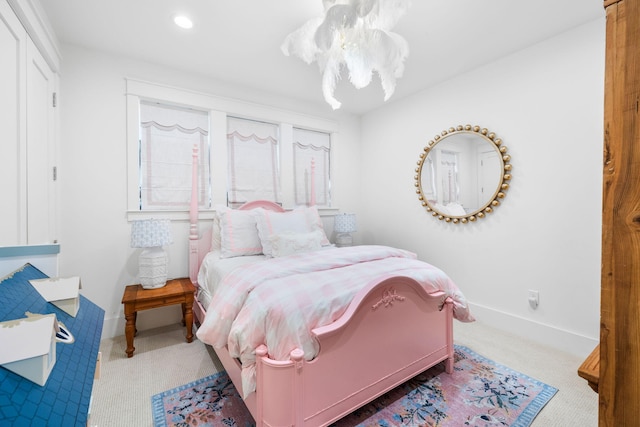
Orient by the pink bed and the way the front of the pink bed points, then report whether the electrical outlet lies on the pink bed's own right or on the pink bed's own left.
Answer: on the pink bed's own left

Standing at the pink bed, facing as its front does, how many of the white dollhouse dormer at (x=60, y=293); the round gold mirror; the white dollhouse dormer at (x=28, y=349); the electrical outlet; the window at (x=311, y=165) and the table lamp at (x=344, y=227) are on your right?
2

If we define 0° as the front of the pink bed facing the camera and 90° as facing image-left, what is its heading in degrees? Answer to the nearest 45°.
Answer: approximately 315°

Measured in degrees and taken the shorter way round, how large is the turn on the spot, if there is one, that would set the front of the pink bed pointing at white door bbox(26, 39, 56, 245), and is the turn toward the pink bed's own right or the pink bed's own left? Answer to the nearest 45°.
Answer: approximately 135° to the pink bed's own right

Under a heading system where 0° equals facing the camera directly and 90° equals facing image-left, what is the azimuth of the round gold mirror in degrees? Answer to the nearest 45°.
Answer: approximately 45°

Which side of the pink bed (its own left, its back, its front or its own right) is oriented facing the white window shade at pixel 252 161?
back

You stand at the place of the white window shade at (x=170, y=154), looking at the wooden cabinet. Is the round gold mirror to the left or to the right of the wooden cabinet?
left

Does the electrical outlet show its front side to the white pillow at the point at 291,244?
no

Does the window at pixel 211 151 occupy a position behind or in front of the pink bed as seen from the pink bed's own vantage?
behind

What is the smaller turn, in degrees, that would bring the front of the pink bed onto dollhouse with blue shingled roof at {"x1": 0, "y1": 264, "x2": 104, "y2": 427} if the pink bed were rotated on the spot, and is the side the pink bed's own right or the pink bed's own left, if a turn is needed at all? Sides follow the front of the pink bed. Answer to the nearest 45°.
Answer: approximately 90° to the pink bed's own right

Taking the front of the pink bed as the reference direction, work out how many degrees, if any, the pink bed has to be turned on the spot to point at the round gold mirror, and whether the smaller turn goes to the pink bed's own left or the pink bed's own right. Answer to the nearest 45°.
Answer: approximately 90° to the pink bed's own left

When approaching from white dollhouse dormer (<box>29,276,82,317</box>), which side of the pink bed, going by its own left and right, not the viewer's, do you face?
right
